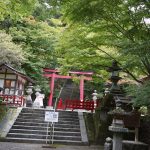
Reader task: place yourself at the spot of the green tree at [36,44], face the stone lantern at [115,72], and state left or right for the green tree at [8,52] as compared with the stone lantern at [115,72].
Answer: right

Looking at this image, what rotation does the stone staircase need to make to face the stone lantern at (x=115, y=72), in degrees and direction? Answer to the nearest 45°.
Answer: approximately 45° to its left

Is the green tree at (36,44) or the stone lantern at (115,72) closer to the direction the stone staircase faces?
the stone lantern

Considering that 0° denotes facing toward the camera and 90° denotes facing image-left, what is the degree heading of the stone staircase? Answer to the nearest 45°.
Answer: approximately 0°

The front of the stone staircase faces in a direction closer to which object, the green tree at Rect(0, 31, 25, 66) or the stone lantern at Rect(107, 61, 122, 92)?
the stone lantern

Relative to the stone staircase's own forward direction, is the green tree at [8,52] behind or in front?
behind

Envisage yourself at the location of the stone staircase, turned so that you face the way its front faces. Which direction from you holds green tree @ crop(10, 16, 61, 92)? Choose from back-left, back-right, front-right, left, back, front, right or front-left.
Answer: back
